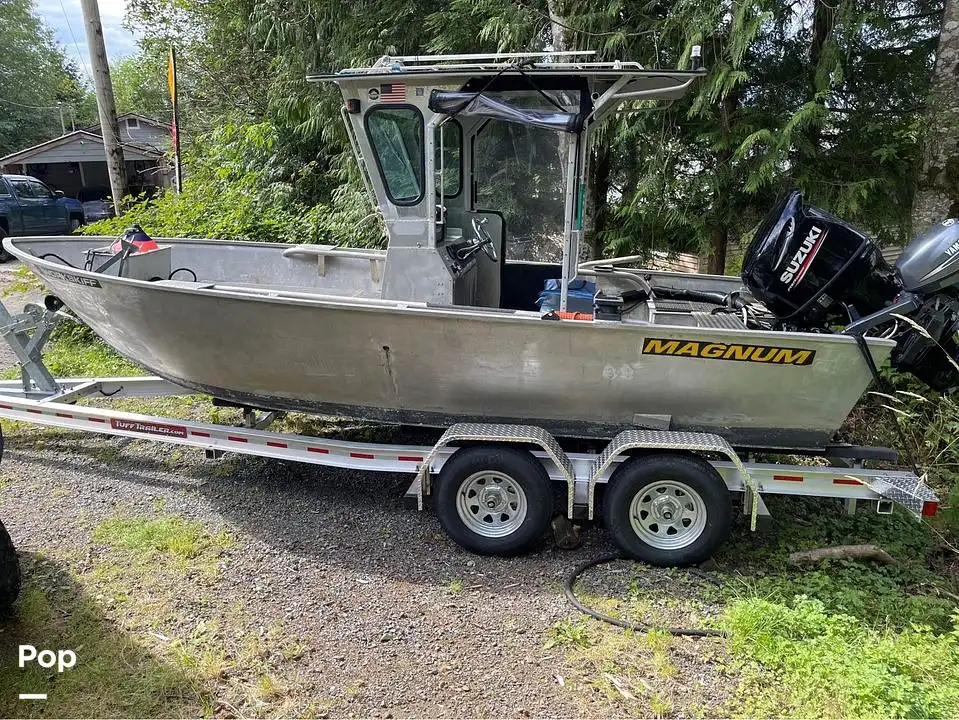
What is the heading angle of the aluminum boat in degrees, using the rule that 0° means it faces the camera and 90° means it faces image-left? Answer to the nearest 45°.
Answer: approximately 90°

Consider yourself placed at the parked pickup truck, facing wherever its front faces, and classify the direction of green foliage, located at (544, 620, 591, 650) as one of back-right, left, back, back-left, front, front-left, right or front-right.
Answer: right

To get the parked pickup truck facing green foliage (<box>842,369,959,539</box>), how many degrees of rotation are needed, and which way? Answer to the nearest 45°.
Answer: approximately 90° to its right

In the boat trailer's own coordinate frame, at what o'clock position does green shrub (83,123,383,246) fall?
The green shrub is roughly at 2 o'clock from the boat trailer.

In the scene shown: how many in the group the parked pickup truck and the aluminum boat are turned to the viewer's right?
1

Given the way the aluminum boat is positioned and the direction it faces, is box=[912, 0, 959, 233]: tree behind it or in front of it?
behind

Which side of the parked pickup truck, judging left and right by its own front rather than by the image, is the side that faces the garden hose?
right

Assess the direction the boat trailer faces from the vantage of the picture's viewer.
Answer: facing to the left of the viewer

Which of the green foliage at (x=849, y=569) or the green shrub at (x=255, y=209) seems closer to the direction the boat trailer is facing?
the green shrub

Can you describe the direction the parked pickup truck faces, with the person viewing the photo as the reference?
facing to the right of the viewer

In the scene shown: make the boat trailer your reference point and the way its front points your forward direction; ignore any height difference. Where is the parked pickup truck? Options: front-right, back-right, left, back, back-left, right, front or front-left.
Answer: front-right

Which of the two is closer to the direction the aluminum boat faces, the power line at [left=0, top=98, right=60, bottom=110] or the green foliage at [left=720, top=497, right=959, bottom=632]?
the power line
